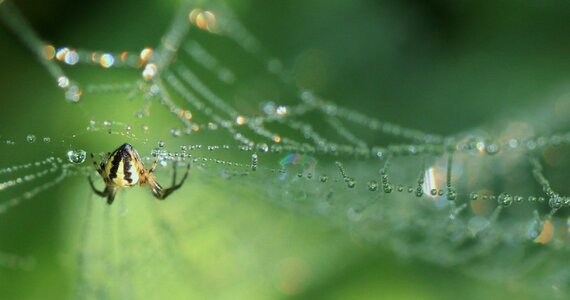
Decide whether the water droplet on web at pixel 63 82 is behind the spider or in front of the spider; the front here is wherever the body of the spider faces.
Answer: behind

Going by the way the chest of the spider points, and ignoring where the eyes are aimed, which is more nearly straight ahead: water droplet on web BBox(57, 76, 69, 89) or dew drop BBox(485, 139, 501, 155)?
the dew drop
